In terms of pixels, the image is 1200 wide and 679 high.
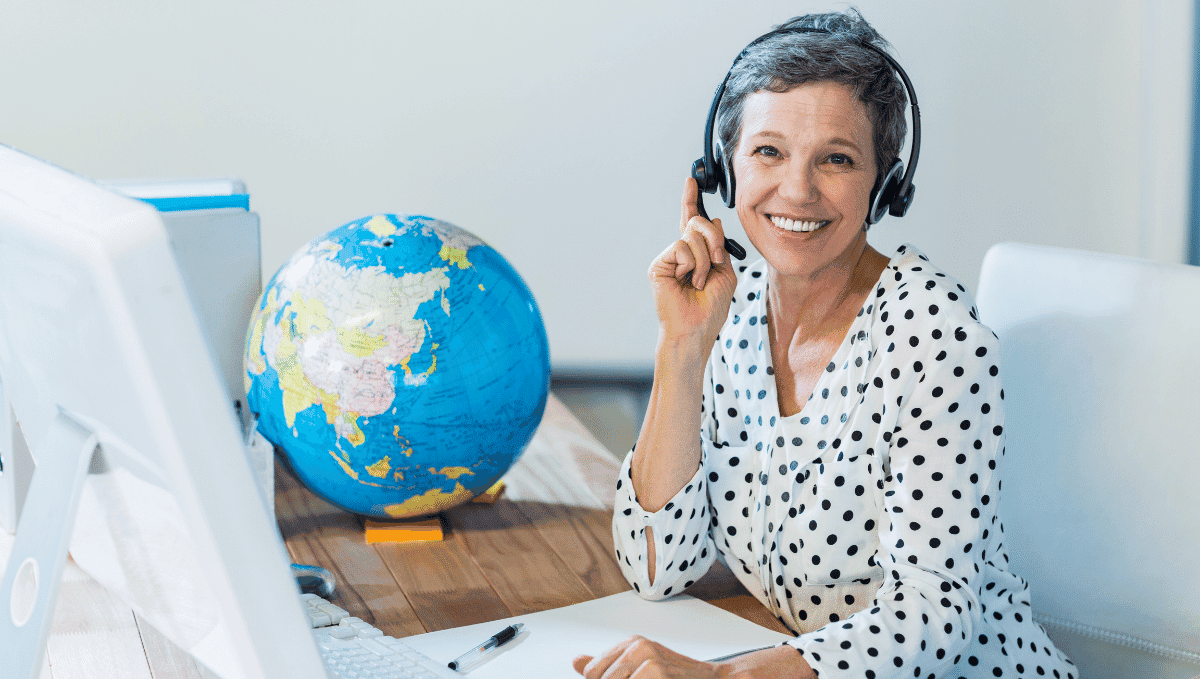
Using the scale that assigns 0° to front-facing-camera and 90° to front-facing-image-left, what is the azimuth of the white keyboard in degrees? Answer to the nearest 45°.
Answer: approximately 225°

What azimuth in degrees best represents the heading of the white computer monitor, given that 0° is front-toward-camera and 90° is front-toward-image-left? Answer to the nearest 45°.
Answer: approximately 225°

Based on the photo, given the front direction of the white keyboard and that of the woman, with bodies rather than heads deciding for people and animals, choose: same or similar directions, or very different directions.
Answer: very different directions

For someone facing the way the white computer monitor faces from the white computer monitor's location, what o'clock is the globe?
The globe is roughly at 11 o'clock from the white computer monitor.
